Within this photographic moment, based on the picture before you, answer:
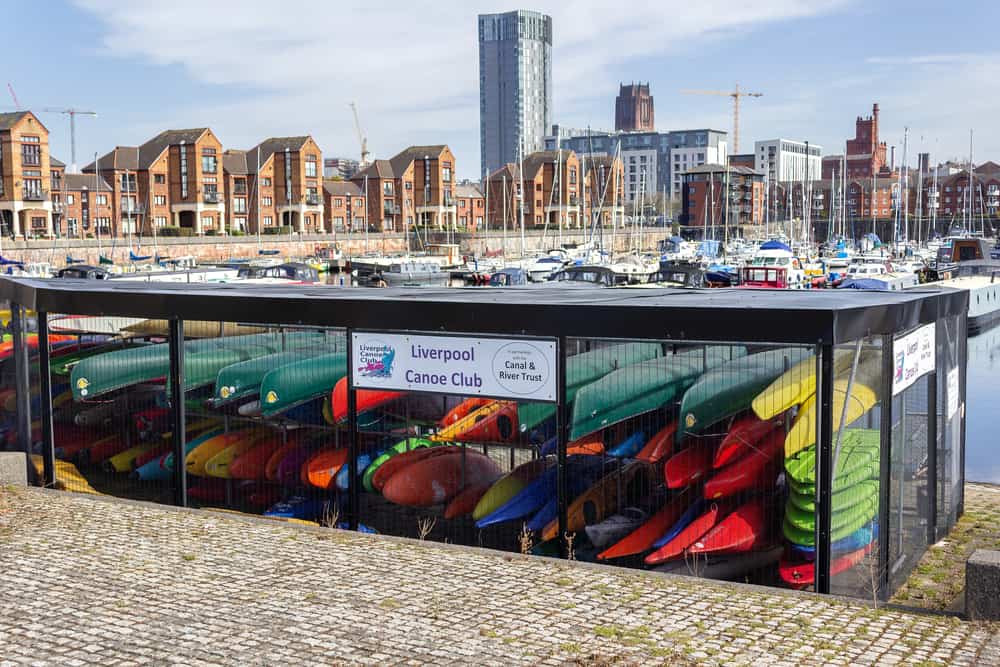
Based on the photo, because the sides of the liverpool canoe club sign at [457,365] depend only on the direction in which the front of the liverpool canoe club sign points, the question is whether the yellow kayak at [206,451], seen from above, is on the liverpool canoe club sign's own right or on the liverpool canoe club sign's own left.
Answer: on the liverpool canoe club sign's own right

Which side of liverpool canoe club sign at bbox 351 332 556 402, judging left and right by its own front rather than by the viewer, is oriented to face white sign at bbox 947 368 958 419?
left

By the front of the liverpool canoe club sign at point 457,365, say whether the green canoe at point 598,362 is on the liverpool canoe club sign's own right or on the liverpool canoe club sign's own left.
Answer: on the liverpool canoe club sign's own left

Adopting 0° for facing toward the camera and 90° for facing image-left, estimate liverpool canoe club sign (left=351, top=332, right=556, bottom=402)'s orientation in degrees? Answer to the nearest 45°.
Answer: approximately 0°

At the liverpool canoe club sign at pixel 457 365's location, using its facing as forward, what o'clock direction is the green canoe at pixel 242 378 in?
The green canoe is roughly at 4 o'clock from the liverpool canoe club sign.

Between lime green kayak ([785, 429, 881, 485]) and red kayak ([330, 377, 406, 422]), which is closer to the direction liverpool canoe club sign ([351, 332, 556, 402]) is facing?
the lime green kayak

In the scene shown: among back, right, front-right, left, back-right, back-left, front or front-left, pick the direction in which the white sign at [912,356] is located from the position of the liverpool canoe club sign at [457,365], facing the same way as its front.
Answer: left

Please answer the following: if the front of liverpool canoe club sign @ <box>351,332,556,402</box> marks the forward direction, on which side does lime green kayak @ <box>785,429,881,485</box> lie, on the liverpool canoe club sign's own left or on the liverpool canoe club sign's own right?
on the liverpool canoe club sign's own left

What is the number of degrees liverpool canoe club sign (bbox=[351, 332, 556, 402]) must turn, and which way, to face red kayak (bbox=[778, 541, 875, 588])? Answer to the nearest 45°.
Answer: approximately 45° to its left

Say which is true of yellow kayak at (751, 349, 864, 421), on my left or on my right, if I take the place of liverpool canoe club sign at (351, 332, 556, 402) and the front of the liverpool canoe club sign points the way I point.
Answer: on my left
